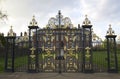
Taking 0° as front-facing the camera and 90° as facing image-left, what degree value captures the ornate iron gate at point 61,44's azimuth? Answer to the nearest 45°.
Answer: approximately 0°
